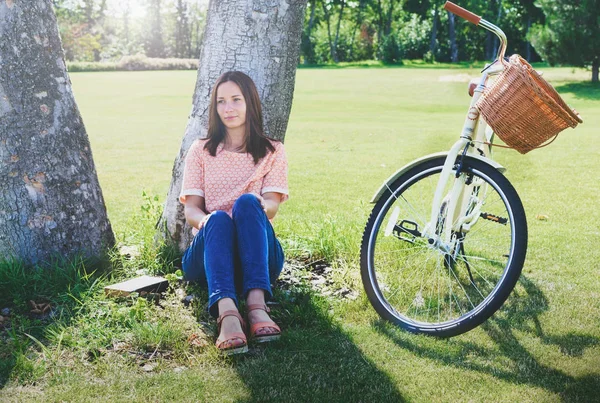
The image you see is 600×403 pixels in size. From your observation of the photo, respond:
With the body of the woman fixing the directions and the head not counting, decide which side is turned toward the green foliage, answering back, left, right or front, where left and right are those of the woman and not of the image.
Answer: back

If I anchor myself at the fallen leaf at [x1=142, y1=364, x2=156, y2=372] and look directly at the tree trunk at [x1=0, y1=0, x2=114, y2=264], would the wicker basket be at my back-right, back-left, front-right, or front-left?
back-right

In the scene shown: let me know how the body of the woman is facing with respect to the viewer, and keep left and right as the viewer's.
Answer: facing the viewer

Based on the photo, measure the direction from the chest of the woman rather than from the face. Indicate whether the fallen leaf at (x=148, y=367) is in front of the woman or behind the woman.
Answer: in front

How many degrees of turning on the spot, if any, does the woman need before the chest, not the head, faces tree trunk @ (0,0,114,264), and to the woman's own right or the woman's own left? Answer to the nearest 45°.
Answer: approximately 90° to the woman's own right

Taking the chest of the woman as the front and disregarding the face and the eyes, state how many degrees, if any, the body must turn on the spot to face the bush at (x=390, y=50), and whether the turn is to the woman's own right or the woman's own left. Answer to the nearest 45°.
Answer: approximately 180°

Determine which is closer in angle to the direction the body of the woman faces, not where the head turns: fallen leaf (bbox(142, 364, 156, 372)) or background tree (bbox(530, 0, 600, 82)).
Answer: the fallen leaf

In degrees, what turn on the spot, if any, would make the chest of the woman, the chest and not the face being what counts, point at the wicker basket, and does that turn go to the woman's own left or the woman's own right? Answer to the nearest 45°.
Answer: approximately 45° to the woman's own left

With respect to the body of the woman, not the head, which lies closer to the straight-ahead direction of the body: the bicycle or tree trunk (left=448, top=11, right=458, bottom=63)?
the bicycle

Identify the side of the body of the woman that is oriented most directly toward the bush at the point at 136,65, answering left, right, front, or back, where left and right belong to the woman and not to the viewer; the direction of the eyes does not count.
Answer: back
